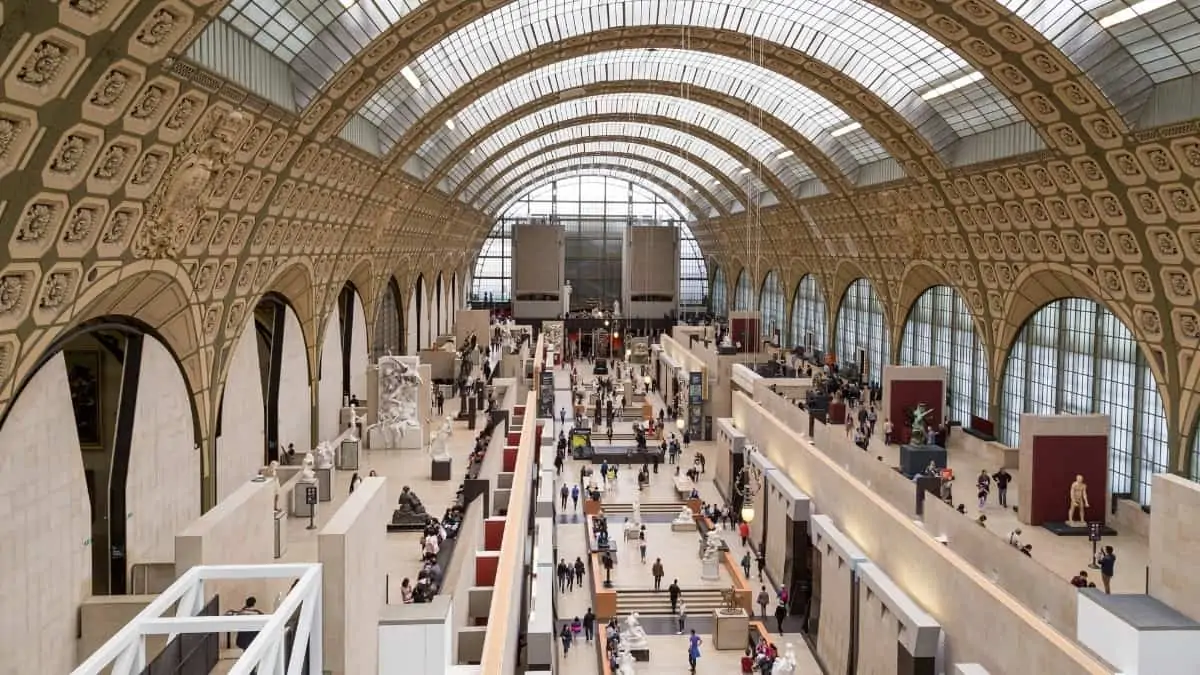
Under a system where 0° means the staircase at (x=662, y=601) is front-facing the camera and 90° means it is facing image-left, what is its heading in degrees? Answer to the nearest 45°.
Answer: approximately 0°

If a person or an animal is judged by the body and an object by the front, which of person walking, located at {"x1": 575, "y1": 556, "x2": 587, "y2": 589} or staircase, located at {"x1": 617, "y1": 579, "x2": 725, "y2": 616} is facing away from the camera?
the person walking

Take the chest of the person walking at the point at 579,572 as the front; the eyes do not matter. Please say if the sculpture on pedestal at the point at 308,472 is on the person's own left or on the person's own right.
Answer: on the person's own left

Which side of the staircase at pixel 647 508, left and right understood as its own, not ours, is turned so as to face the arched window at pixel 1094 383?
left

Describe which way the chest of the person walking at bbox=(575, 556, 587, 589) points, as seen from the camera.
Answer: away from the camera

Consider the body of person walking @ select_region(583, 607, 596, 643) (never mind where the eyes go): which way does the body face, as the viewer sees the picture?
away from the camera

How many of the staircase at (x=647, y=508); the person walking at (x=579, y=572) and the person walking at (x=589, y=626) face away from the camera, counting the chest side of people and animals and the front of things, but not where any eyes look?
2

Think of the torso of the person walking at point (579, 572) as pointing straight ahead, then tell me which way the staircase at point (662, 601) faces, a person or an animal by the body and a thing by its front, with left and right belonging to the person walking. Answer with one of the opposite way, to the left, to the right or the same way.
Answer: the opposite way

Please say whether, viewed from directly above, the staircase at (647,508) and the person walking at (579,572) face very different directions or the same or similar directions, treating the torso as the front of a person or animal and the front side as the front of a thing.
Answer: very different directions

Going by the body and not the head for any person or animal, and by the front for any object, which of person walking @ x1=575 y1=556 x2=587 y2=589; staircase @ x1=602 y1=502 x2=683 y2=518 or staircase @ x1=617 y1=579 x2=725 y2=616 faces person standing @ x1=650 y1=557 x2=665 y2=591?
staircase @ x1=602 y1=502 x2=683 y2=518

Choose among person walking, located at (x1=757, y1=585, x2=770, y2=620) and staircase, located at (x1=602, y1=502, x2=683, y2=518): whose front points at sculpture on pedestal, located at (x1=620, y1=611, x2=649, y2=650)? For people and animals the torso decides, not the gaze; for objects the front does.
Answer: the staircase
